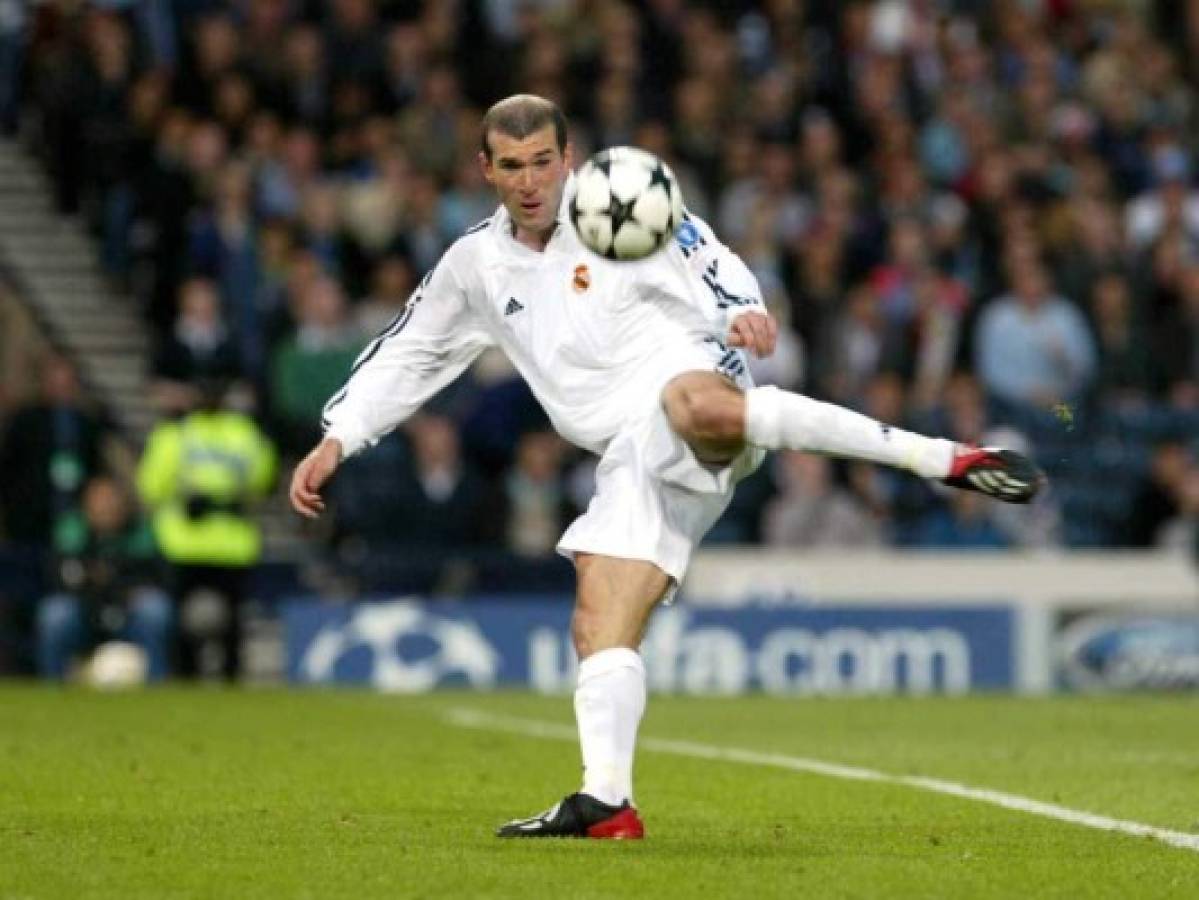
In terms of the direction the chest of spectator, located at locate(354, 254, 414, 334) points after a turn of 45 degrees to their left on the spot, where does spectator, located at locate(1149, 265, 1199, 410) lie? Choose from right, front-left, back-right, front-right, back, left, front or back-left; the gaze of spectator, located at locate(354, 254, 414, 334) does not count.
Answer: front-left

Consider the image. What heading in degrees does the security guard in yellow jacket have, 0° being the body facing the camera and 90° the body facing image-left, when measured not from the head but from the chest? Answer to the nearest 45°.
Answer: approximately 180°

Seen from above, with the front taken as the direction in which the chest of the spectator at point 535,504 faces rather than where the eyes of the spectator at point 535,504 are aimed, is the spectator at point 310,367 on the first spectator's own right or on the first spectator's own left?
on the first spectator's own right

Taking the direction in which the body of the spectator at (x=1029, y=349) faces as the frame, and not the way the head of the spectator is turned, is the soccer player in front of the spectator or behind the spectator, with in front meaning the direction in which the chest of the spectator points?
in front

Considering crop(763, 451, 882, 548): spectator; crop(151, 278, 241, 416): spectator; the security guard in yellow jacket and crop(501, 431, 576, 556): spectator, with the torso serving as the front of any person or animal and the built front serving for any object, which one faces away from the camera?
the security guard in yellow jacket

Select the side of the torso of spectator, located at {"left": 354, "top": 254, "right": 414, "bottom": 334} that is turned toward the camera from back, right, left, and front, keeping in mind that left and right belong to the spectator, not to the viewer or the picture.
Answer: front

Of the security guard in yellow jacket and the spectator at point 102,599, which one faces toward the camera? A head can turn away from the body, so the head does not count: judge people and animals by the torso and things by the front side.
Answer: the spectator

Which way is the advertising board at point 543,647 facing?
toward the camera

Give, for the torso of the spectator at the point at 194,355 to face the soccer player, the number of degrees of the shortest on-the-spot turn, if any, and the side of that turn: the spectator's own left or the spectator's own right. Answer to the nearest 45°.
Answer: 0° — they already face them

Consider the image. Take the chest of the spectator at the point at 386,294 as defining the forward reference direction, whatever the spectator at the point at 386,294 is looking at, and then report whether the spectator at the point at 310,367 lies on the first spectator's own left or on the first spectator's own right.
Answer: on the first spectator's own right

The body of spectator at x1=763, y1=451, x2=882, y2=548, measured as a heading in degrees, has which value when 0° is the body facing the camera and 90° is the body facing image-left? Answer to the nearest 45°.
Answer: approximately 0°

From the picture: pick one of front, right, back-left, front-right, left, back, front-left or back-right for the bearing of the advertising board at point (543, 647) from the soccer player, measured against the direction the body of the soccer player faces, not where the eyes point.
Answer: back

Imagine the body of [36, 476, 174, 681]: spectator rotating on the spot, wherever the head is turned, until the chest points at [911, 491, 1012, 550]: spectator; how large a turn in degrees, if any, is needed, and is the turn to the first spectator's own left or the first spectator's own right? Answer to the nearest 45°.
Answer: approximately 90° to the first spectator's own left
